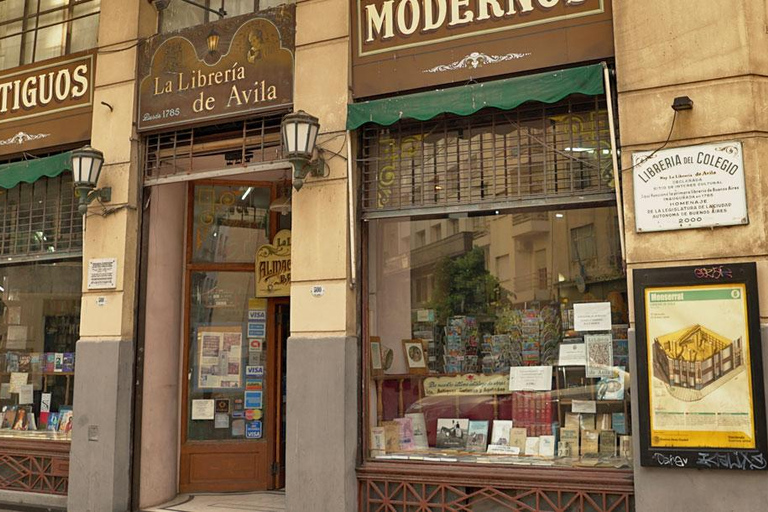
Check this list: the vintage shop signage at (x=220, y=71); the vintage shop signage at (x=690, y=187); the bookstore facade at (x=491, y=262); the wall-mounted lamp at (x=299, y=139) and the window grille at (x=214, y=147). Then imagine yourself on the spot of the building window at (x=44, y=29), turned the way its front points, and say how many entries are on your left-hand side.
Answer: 5

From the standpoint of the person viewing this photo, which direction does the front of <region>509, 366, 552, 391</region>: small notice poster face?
facing the viewer

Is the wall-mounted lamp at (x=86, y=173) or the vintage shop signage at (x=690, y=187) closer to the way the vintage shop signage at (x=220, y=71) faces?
the wall-mounted lamp

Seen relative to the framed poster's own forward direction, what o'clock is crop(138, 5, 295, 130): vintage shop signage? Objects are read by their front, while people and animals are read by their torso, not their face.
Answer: The vintage shop signage is roughly at 3 o'clock from the framed poster.

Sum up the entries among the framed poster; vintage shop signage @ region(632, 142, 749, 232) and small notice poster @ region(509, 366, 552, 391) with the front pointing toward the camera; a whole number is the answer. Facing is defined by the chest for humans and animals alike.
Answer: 3

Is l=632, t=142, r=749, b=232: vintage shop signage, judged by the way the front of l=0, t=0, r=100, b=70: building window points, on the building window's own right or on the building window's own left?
on the building window's own left

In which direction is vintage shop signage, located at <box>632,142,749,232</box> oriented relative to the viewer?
toward the camera

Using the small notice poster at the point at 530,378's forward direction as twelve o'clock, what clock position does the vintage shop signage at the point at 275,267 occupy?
The vintage shop signage is roughly at 4 o'clock from the small notice poster.

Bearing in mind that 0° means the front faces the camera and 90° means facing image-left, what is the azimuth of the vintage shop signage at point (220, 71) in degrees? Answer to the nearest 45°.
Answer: approximately 45°

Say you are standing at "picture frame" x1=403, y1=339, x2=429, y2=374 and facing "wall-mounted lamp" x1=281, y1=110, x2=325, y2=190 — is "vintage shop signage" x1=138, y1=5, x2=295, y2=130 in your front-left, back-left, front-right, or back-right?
front-right

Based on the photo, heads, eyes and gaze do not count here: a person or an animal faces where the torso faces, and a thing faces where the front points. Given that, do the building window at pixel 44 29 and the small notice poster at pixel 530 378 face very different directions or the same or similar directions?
same or similar directions

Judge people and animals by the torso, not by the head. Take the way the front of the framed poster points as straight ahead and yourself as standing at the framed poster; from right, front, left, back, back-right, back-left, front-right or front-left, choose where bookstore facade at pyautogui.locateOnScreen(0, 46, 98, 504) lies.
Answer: right

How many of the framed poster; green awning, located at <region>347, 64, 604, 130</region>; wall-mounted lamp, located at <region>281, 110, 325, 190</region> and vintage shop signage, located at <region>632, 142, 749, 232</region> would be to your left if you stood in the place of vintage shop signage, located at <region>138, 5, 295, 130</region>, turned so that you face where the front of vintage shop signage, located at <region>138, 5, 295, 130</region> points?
4

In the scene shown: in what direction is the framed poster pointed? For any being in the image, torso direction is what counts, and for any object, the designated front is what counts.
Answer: toward the camera
